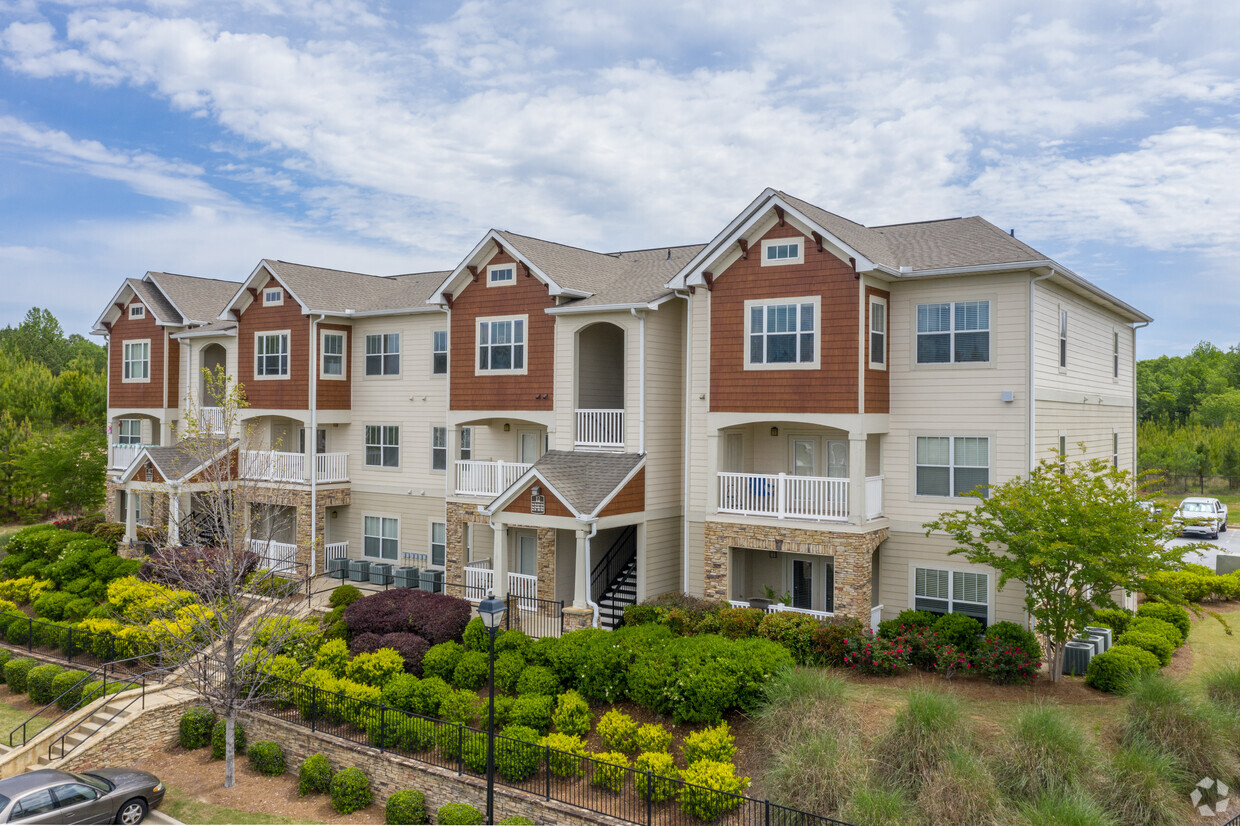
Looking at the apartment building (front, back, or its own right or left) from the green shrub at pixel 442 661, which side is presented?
front

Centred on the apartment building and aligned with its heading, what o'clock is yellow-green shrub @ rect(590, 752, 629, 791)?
The yellow-green shrub is roughly at 11 o'clock from the apartment building.

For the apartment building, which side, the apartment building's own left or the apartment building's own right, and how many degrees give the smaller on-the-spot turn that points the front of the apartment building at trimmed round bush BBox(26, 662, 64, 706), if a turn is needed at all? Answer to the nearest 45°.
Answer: approximately 45° to the apartment building's own right

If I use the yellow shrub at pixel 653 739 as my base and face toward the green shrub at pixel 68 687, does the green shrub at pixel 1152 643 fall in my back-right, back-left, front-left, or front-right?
back-right

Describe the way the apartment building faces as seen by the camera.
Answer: facing the viewer and to the left of the viewer

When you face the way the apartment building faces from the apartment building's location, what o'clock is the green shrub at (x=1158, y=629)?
The green shrub is roughly at 8 o'clock from the apartment building.

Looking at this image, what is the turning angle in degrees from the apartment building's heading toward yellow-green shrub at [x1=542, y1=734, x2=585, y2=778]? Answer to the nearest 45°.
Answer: approximately 45° to its left

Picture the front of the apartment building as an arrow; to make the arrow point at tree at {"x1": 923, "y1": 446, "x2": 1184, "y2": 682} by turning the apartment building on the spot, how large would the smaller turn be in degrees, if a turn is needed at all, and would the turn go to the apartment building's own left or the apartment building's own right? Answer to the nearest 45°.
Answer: approximately 90° to the apartment building's own left

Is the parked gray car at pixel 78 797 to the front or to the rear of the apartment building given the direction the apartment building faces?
to the front

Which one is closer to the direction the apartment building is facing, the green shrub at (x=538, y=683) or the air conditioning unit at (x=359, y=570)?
the green shrub

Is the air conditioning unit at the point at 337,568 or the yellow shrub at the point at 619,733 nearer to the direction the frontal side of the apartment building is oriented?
the yellow shrub

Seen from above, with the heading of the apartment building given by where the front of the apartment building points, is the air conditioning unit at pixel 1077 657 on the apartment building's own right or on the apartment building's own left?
on the apartment building's own left

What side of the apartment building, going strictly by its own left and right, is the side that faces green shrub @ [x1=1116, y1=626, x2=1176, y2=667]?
left

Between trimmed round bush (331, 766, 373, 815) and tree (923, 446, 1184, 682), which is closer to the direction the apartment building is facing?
the trimmed round bush

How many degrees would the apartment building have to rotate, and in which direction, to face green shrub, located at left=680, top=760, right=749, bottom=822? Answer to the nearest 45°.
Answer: approximately 45° to its left
